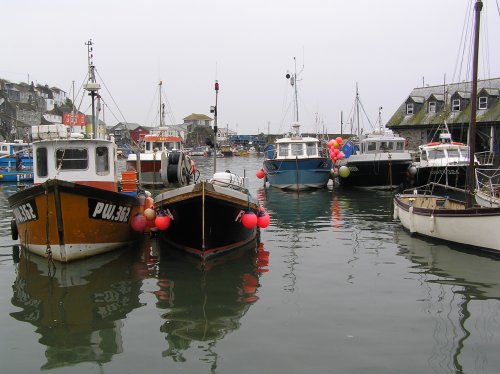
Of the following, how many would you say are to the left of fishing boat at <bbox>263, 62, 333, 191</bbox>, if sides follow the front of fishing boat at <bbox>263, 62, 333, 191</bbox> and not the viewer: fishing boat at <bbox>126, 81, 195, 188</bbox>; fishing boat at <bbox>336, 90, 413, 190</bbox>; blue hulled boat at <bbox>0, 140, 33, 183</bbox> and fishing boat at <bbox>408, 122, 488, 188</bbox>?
2

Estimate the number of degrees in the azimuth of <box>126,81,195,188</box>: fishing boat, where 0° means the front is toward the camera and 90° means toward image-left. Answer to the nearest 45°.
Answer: approximately 0°

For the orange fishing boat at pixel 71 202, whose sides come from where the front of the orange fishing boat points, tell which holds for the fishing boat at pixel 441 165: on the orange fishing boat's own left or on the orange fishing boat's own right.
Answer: on the orange fishing boat's own left

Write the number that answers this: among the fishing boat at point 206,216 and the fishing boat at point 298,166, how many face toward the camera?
2

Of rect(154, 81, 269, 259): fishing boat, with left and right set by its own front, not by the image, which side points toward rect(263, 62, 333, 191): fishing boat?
back

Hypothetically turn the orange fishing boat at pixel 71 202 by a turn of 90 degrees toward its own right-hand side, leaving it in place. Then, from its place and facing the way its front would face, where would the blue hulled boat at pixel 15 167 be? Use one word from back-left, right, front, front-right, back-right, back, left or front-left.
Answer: right

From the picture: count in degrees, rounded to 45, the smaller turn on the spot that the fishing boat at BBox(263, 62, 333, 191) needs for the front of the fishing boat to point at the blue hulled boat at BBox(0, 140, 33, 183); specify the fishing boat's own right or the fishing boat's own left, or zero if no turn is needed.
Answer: approximately 90° to the fishing boat's own right

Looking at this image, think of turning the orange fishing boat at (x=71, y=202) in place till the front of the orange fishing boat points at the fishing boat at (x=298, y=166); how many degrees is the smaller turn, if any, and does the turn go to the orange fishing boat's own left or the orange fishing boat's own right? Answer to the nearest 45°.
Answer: approximately 135° to the orange fishing boat's own left
